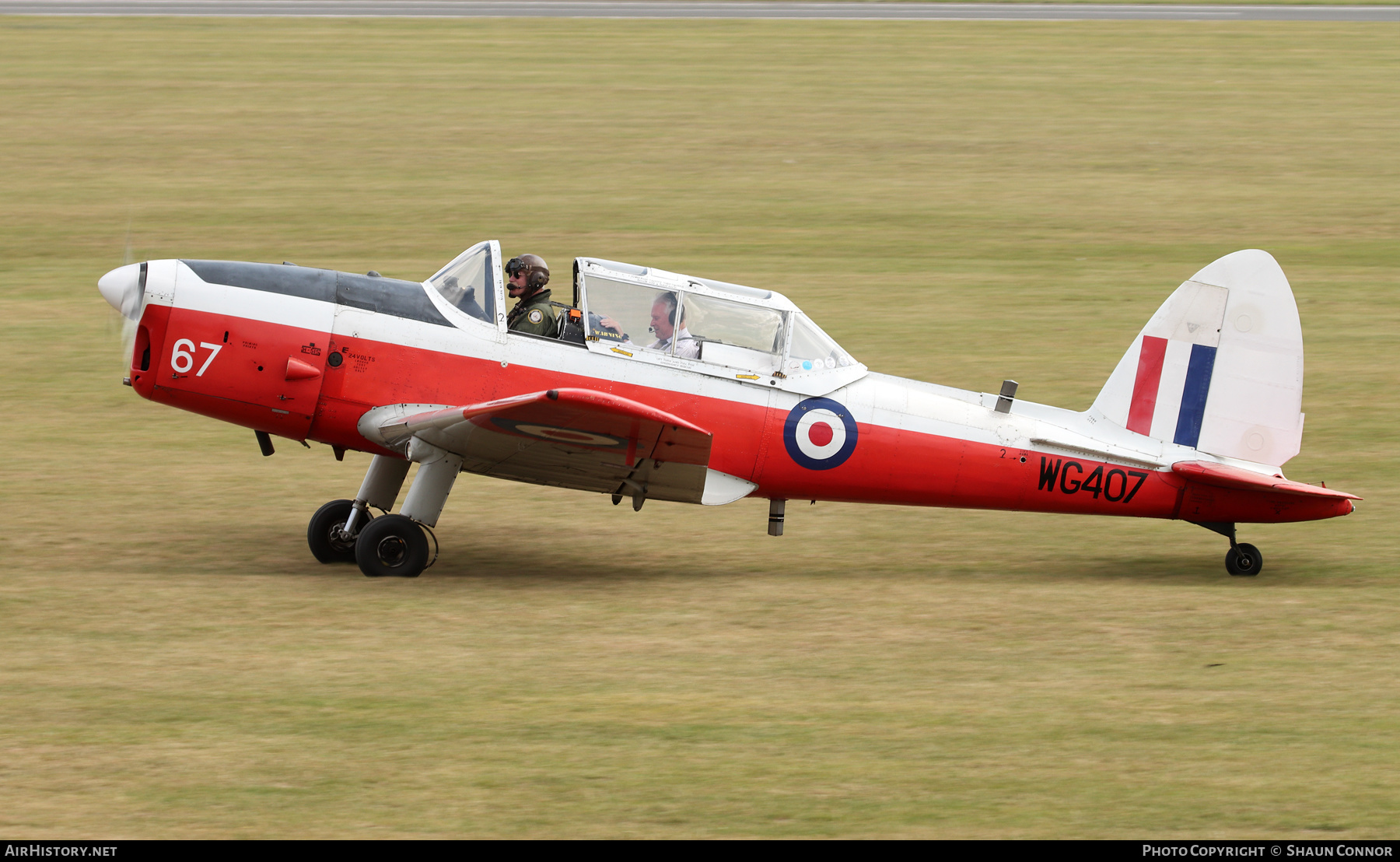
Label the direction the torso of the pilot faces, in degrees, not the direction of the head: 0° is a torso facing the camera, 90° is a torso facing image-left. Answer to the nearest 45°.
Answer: approximately 90°

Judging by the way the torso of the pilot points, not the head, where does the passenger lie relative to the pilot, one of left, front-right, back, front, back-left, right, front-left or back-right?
back

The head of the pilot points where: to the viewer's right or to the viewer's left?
to the viewer's left

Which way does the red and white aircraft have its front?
to the viewer's left
